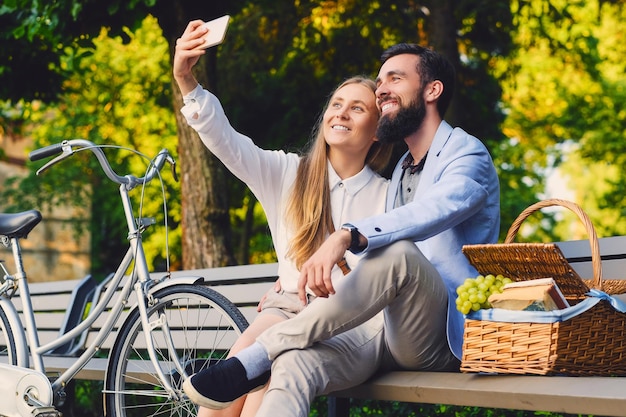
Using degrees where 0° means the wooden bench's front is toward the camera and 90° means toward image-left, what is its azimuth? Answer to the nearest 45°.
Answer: approximately 45°

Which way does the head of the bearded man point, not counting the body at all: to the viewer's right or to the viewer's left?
to the viewer's left

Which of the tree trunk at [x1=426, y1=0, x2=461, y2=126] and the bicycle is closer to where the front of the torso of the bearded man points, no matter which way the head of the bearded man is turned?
the bicycle

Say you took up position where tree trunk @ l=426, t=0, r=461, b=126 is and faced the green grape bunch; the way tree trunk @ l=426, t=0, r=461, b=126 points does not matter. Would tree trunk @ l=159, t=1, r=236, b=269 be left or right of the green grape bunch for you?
right

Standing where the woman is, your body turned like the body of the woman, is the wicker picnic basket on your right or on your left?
on your left

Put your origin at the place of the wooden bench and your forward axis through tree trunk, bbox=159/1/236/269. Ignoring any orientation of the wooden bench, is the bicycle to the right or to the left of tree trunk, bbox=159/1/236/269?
left

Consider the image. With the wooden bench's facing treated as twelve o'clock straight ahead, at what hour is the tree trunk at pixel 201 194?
The tree trunk is roughly at 4 o'clock from the wooden bench.

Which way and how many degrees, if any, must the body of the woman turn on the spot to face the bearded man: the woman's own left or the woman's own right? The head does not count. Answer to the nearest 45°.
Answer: approximately 45° to the woman's own left

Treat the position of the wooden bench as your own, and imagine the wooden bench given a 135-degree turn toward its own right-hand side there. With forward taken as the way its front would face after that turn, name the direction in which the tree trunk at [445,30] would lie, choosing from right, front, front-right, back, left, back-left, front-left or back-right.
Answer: front

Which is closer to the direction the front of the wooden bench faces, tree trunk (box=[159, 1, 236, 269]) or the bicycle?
the bicycle

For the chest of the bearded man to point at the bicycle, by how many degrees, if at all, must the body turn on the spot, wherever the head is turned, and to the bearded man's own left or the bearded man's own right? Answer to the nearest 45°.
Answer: approximately 90° to the bearded man's own right
